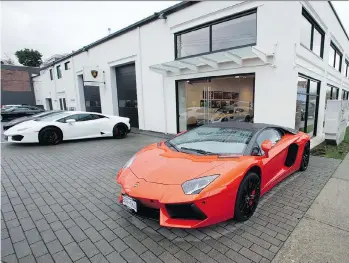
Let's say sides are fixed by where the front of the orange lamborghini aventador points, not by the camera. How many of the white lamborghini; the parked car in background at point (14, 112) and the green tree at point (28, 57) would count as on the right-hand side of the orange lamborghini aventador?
3

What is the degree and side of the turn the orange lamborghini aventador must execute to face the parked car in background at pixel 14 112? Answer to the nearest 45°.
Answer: approximately 90° to its right

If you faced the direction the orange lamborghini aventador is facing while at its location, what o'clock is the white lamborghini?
The white lamborghini is roughly at 3 o'clock from the orange lamborghini aventador.

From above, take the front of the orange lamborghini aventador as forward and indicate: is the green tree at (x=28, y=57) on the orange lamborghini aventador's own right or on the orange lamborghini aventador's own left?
on the orange lamborghini aventador's own right

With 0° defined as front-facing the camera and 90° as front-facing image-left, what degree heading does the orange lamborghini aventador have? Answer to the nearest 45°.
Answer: approximately 45°

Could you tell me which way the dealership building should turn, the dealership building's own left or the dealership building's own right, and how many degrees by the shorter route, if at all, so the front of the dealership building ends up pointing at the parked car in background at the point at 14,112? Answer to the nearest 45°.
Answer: approximately 90° to the dealership building's own right

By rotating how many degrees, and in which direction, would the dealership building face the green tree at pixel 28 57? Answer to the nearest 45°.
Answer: approximately 90° to its right

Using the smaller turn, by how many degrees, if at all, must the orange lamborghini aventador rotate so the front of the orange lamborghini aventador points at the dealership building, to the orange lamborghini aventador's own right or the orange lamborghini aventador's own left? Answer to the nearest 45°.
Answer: approximately 135° to the orange lamborghini aventador's own right
